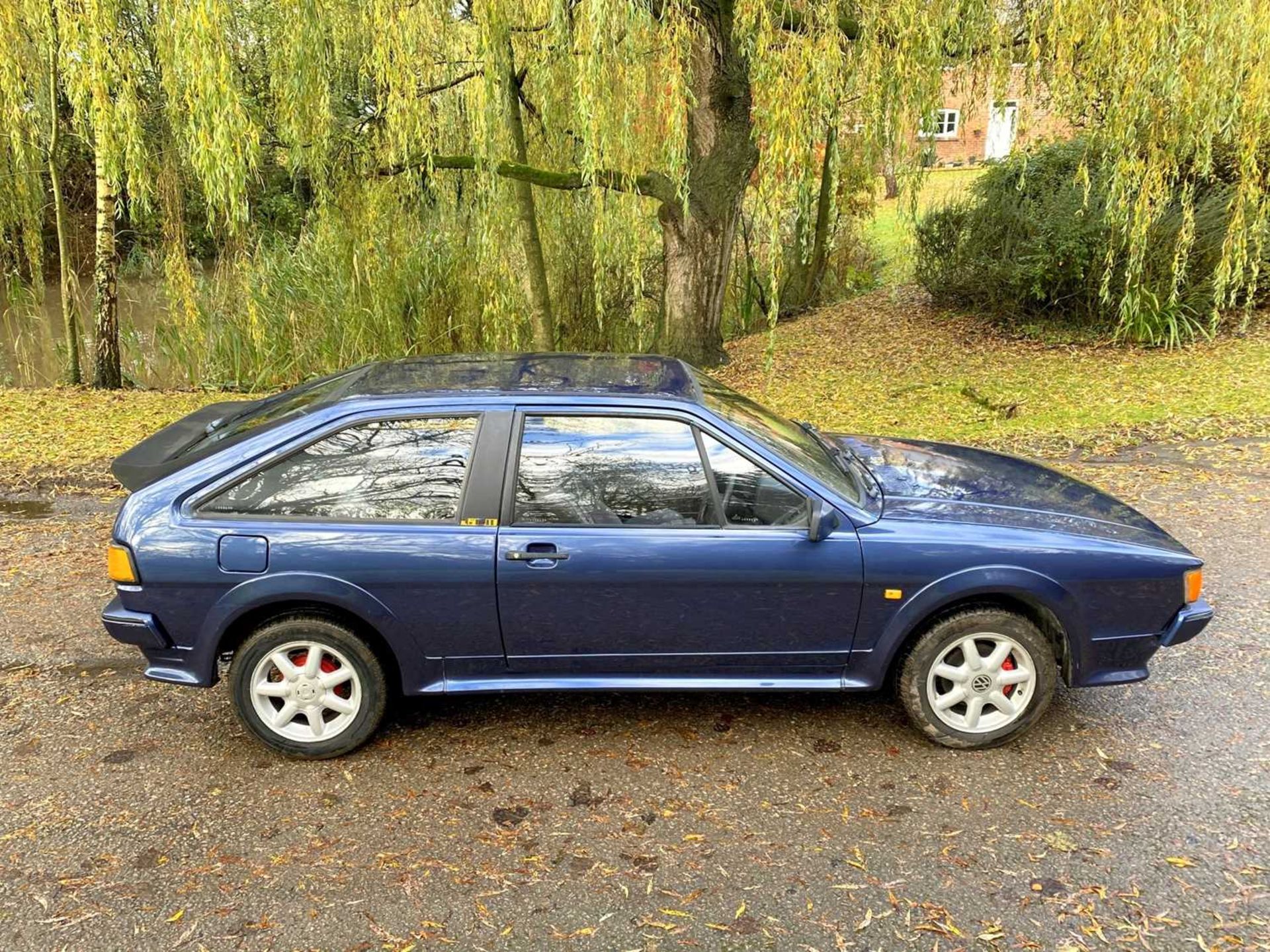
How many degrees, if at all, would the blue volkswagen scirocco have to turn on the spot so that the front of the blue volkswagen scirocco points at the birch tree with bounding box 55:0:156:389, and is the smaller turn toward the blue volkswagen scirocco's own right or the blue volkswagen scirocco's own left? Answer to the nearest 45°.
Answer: approximately 135° to the blue volkswagen scirocco's own left

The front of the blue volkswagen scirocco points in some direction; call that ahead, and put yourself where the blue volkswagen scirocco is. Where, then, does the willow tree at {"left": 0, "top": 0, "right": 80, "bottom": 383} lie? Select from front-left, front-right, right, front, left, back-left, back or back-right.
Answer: back-left

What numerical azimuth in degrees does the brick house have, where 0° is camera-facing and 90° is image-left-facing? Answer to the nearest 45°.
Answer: approximately 0°

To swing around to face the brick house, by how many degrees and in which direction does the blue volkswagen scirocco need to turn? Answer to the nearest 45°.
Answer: approximately 45° to its left

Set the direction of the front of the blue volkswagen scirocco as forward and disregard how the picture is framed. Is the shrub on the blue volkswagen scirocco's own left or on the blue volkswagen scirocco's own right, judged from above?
on the blue volkswagen scirocco's own left

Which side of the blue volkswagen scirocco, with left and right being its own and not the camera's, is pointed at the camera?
right

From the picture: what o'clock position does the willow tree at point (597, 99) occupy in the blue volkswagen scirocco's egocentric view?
The willow tree is roughly at 9 o'clock from the blue volkswagen scirocco.

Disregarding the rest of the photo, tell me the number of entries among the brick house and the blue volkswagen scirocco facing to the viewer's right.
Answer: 1

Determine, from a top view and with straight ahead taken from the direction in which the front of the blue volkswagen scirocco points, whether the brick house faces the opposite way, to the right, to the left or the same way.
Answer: to the right

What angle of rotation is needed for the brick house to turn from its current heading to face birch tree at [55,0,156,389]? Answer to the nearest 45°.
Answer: approximately 45° to its right
